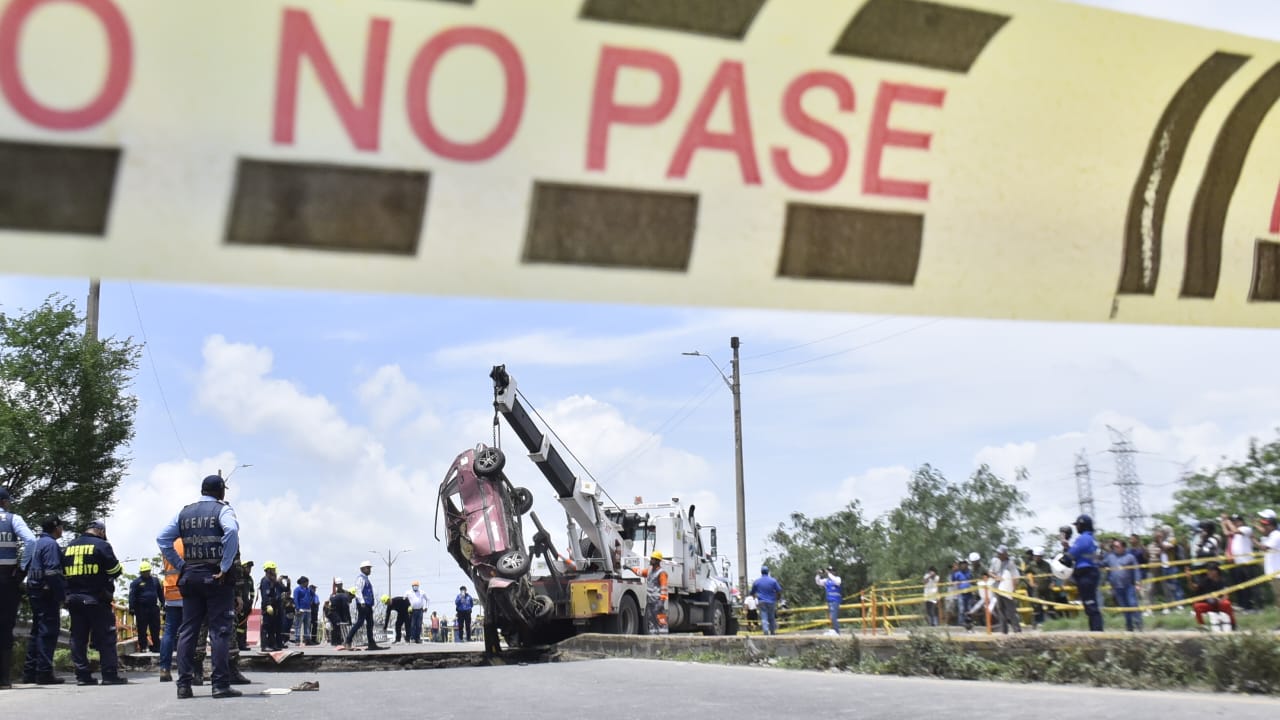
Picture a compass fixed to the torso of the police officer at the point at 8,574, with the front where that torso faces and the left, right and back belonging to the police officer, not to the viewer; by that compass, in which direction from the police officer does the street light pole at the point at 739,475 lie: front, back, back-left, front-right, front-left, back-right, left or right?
front-right

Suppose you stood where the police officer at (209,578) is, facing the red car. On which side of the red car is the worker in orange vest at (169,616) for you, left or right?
left

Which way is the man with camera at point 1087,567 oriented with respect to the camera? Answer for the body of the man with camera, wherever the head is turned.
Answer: to the viewer's left

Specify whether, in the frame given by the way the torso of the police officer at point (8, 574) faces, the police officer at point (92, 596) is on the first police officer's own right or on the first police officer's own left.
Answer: on the first police officer's own right

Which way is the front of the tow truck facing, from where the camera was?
facing away from the viewer and to the right of the viewer

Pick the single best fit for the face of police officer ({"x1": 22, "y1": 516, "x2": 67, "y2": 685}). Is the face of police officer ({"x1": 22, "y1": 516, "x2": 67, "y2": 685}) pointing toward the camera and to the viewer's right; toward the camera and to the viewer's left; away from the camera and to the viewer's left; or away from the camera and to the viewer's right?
away from the camera and to the viewer's right

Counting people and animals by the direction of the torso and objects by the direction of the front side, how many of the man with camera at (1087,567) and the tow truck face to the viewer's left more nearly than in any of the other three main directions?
1

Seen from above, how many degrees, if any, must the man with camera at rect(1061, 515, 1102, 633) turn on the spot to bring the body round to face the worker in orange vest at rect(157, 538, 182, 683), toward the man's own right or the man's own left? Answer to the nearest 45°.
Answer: approximately 45° to the man's own left

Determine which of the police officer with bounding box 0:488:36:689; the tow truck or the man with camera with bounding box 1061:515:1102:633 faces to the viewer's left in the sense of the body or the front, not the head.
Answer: the man with camera
